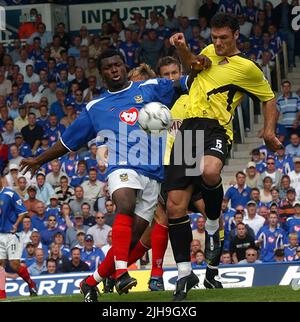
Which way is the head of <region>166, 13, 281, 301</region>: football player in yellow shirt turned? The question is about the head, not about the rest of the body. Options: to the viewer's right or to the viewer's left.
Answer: to the viewer's left

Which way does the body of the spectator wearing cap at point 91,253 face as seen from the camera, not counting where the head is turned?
toward the camera

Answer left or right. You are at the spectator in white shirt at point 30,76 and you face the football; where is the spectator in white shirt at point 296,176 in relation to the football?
left

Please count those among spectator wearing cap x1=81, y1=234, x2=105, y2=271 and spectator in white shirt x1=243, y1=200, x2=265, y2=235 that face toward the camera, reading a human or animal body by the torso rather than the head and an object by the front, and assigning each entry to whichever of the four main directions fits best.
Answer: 2

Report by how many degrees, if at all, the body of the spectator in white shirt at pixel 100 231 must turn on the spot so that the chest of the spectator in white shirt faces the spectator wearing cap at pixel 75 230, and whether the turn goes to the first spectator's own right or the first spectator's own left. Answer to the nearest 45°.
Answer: approximately 135° to the first spectator's own right

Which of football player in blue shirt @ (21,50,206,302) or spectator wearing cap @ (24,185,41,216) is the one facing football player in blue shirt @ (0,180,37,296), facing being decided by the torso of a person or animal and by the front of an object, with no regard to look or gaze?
the spectator wearing cap

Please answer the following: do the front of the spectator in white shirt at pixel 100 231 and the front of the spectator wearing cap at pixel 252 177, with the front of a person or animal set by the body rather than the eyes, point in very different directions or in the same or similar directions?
same or similar directions

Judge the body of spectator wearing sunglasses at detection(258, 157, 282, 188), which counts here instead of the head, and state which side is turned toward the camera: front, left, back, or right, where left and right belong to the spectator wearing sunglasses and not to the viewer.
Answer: front

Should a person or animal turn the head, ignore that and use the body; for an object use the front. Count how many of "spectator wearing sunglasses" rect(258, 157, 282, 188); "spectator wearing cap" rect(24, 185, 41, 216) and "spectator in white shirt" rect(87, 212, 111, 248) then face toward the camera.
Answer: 3

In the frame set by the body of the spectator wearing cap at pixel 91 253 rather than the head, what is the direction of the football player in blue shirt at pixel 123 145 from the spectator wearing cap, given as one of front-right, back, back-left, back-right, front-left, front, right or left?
front

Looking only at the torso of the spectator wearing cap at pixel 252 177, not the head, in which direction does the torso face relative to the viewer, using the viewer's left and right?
facing the viewer

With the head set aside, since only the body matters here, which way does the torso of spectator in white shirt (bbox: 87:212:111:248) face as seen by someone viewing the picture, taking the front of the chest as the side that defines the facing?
toward the camera

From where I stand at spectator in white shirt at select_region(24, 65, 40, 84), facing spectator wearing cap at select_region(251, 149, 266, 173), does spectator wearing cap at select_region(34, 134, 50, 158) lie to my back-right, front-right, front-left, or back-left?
front-right
